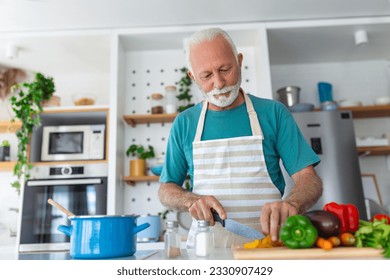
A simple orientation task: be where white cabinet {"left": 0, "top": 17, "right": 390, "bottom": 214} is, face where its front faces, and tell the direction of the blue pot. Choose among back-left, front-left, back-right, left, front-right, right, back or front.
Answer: front

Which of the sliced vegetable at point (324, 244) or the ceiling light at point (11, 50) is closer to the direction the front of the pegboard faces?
the sliced vegetable

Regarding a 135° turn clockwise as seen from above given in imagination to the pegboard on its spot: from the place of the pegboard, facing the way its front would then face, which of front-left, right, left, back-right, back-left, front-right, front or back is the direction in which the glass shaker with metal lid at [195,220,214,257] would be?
back-left

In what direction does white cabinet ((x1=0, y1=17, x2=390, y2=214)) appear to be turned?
toward the camera

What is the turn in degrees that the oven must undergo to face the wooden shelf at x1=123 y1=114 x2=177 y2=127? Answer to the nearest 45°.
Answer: approximately 90° to its left

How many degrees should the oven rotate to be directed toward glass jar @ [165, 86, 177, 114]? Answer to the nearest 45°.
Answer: approximately 90° to its left

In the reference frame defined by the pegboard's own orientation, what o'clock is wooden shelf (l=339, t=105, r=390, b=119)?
The wooden shelf is roughly at 9 o'clock from the pegboard.

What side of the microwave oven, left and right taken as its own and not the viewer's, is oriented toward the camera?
front

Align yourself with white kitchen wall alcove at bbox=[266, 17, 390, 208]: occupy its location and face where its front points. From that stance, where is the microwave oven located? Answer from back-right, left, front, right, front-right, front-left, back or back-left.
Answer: front-right

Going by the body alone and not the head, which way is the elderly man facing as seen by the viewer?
toward the camera

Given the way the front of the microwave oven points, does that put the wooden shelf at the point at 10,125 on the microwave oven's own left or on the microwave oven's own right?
on the microwave oven's own right

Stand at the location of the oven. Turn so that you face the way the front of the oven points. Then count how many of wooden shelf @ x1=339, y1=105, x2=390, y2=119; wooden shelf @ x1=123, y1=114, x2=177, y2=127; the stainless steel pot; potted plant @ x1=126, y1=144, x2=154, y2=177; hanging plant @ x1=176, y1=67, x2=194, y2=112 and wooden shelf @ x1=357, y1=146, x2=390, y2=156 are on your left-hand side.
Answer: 6

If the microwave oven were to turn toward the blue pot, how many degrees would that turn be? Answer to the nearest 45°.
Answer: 0° — it already faces it

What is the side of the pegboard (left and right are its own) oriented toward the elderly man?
front

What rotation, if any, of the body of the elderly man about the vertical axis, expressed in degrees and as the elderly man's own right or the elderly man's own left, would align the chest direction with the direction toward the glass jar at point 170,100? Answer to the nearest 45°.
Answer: approximately 180°

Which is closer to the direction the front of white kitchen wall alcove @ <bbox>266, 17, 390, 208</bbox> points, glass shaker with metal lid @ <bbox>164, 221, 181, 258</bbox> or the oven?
the glass shaker with metal lid
